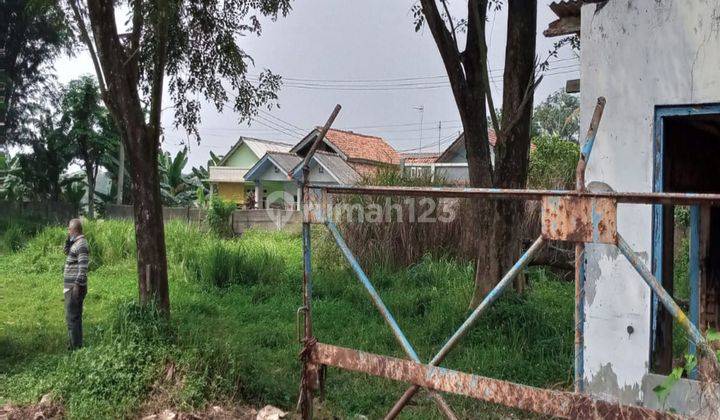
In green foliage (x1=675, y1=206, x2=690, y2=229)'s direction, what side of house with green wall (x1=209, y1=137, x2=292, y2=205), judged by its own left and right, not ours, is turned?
left

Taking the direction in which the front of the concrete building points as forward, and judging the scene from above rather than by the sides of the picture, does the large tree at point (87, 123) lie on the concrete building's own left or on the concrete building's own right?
on the concrete building's own right

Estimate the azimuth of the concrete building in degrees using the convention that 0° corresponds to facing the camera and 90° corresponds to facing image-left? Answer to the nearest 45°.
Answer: approximately 0°

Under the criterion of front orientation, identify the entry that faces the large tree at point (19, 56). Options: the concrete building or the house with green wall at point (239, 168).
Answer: the house with green wall

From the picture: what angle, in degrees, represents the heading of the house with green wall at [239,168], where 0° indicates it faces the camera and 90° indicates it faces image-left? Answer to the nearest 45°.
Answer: approximately 45°
